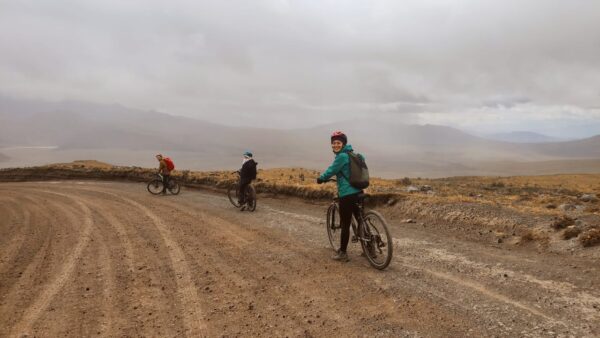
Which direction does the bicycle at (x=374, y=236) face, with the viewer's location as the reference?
facing away from the viewer and to the left of the viewer

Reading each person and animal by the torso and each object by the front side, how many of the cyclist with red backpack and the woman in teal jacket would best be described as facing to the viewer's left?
2

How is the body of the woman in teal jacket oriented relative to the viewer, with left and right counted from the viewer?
facing to the left of the viewer

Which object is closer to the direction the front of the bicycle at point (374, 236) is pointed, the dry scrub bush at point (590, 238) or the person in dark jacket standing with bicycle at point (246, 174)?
the person in dark jacket standing with bicycle

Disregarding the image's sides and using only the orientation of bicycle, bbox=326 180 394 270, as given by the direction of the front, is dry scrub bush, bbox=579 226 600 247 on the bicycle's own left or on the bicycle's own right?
on the bicycle's own right

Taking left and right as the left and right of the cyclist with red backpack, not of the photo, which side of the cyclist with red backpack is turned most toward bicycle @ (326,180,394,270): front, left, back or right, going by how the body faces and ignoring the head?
left

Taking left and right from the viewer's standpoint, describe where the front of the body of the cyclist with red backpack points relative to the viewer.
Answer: facing to the left of the viewer

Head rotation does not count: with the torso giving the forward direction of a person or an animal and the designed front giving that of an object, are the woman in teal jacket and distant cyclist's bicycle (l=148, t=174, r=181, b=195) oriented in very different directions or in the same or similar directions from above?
same or similar directions

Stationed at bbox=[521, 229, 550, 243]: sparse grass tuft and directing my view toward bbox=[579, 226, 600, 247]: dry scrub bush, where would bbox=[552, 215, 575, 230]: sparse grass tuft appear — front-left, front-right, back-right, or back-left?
front-left

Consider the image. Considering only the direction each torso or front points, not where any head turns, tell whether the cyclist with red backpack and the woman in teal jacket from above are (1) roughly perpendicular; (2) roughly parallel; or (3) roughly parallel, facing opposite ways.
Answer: roughly parallel

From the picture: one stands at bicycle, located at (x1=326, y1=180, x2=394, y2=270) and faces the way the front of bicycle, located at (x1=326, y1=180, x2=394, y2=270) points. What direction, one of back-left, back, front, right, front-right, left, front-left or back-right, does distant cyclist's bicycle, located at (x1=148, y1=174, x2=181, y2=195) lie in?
front

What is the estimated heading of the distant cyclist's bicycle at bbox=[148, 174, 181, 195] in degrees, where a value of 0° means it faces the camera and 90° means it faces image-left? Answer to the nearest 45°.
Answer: approximately 90°
